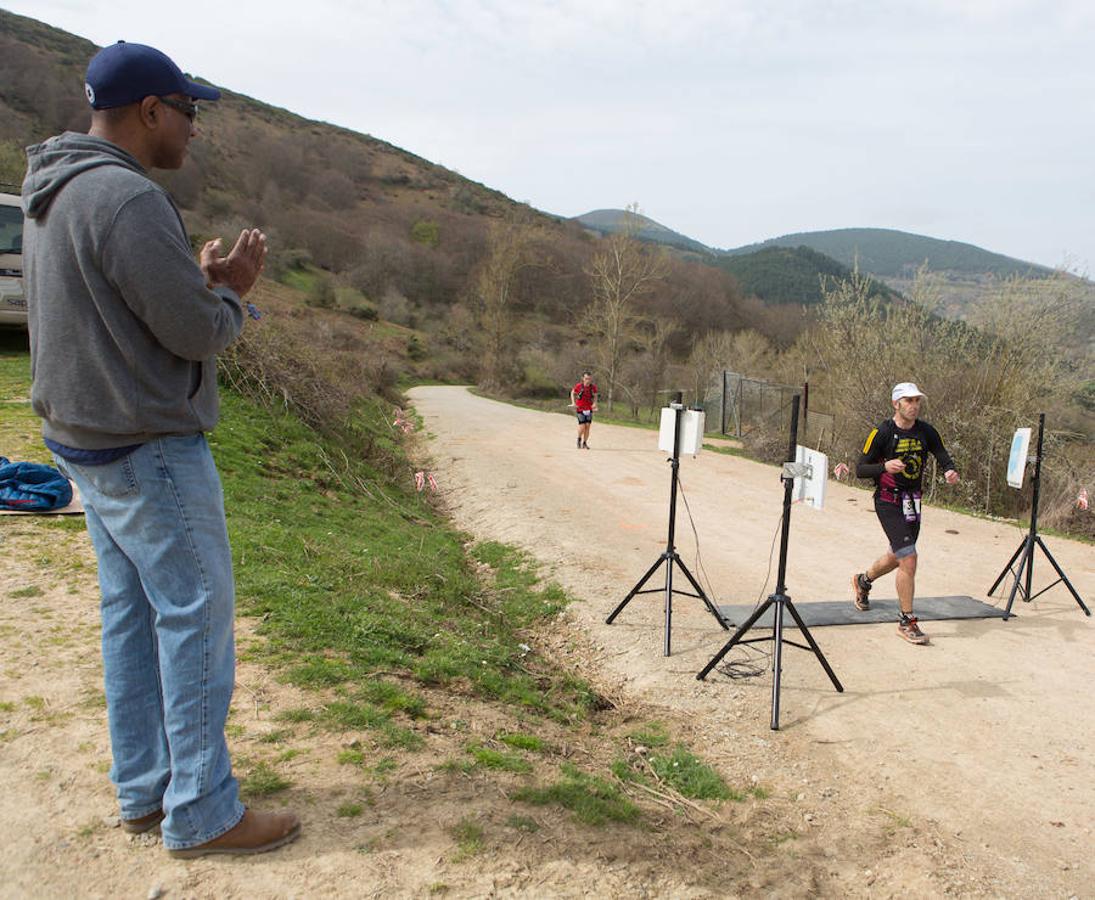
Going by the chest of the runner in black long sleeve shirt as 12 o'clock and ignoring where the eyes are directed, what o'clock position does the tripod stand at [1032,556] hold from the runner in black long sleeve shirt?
The tripod stand is roughly at 9 o'clock from the runner in black long sleeve shirt.

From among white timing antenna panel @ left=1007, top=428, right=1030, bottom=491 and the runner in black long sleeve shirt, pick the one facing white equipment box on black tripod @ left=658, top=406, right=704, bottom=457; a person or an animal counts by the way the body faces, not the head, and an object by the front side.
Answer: the white timing antenna panel

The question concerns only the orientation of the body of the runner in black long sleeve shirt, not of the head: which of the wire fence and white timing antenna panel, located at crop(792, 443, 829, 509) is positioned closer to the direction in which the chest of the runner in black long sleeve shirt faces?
the white timing antenna panel

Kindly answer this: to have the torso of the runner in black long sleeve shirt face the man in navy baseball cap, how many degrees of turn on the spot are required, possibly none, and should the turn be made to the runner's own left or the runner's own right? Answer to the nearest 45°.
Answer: approximately 45° to the runner's own right

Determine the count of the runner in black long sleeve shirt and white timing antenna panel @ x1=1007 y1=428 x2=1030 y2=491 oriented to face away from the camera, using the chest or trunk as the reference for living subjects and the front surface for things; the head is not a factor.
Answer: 0

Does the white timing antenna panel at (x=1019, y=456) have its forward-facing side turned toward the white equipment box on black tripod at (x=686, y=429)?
yes

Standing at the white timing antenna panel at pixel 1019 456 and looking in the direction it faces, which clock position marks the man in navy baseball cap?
The man in navy baseball cap is roughly at 11 o'clock from the white timing antenna panel.
